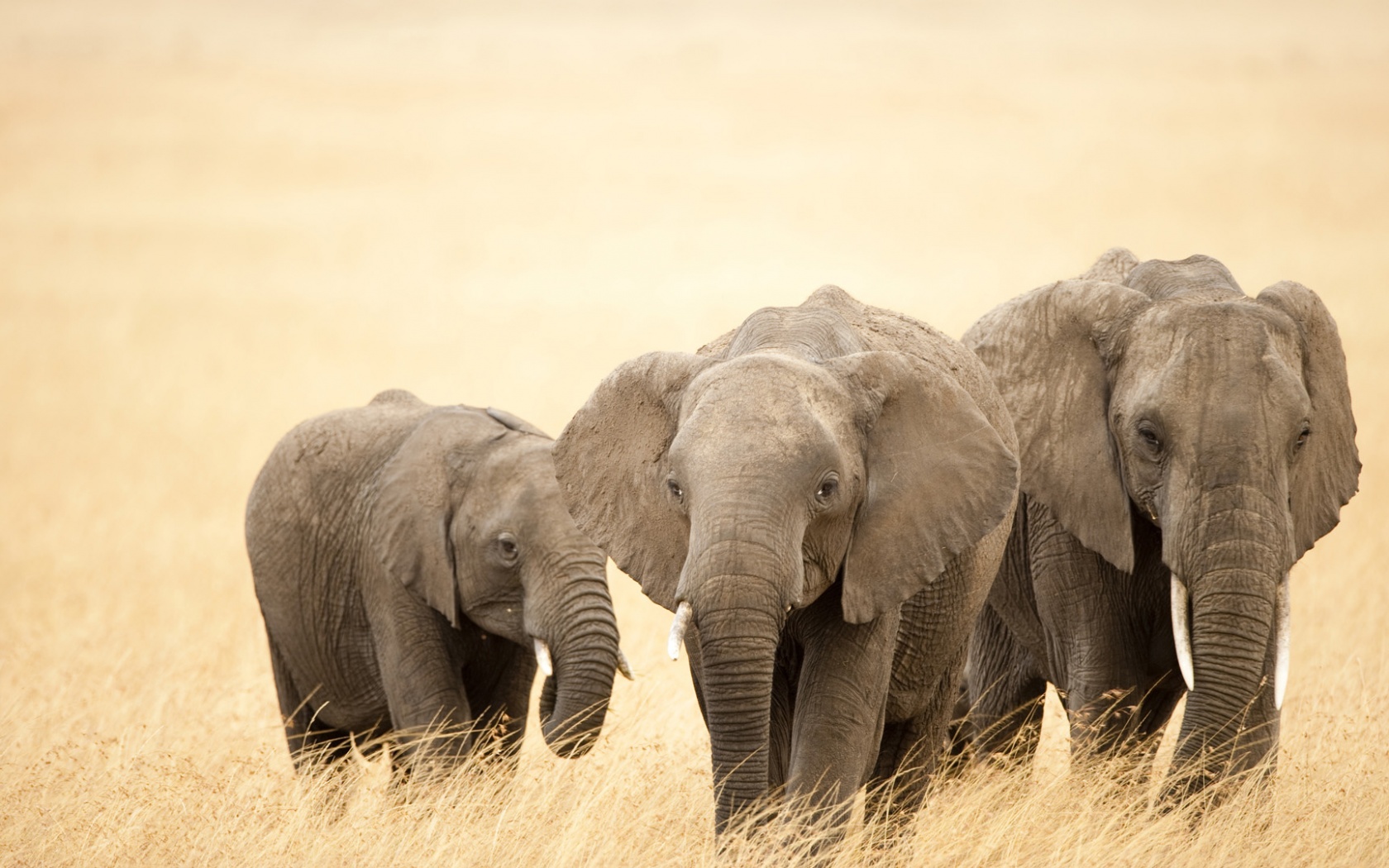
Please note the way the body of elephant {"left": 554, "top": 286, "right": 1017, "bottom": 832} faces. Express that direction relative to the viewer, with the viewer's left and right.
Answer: facing the viewer and to the left of the viewer

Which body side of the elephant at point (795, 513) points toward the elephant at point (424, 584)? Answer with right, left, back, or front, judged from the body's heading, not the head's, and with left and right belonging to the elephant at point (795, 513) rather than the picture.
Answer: right

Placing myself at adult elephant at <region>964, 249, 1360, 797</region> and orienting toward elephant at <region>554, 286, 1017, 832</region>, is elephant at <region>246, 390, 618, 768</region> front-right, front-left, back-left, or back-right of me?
front-right

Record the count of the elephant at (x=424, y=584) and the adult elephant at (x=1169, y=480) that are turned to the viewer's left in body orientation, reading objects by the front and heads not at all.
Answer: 0

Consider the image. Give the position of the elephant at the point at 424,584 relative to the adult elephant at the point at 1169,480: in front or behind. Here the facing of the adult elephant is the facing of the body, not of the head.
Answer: behind

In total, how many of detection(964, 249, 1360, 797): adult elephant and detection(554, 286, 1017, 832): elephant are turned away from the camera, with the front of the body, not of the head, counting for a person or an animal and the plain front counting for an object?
0

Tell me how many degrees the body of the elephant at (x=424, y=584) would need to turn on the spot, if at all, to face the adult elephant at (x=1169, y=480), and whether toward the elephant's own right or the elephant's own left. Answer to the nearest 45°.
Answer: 0° — it already faces it

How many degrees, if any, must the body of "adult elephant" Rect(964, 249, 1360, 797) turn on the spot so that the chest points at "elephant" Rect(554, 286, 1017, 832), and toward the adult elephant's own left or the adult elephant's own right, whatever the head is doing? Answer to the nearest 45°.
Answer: approximately 90° to the adult elephant's own right

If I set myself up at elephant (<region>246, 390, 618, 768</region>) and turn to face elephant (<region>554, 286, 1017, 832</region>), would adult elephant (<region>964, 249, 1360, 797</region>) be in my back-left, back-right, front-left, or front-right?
front-left

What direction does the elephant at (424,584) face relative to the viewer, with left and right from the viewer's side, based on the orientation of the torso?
facing the viewer and to the right of the viewer

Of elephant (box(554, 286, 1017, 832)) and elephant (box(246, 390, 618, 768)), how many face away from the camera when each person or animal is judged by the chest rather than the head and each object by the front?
0

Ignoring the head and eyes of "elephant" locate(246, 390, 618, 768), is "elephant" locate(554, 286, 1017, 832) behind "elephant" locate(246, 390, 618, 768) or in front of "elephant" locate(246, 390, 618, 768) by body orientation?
in front

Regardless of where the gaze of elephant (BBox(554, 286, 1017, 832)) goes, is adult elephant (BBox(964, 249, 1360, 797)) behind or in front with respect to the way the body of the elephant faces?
behind
